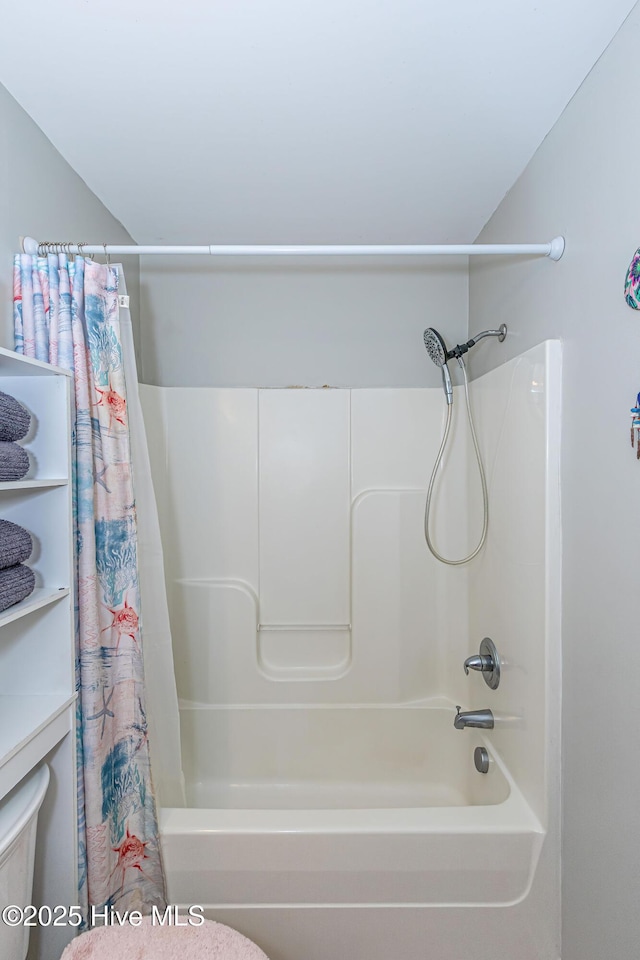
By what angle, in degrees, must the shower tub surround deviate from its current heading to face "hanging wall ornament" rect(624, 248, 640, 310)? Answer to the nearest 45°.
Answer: approximately 45° to its left

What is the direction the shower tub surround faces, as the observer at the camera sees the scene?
facing the viewer

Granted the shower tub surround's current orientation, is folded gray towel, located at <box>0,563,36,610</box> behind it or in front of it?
in front

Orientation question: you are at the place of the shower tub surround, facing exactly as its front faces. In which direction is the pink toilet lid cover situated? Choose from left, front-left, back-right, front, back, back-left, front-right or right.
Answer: front

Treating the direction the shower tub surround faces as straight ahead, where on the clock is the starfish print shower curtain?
The starfish print shower curtain is roughly at 1 o'clock from the shower tub surround.

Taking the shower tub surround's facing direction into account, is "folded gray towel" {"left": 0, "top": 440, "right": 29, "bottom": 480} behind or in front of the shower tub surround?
in front

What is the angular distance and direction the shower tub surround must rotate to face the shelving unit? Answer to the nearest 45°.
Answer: approximately 45° to its right
